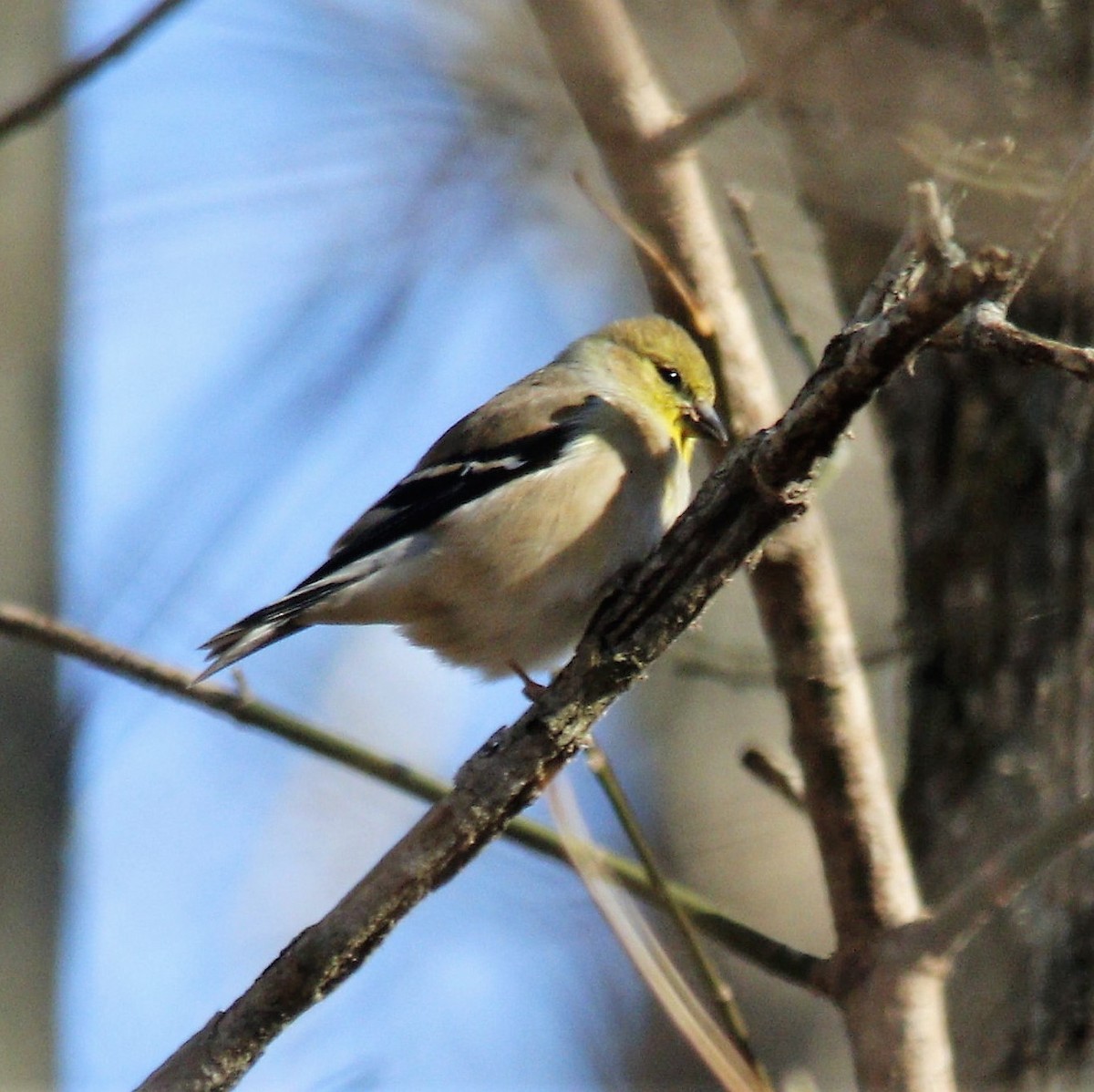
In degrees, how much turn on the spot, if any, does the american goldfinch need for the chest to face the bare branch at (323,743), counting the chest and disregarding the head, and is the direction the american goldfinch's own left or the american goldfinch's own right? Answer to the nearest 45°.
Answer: approximately 135° to the american goldfinch's own right

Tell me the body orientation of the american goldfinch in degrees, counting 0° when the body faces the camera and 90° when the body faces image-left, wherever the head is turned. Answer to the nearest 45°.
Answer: approximately 270°

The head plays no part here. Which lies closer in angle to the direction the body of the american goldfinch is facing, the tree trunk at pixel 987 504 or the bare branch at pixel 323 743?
the tree trunk
